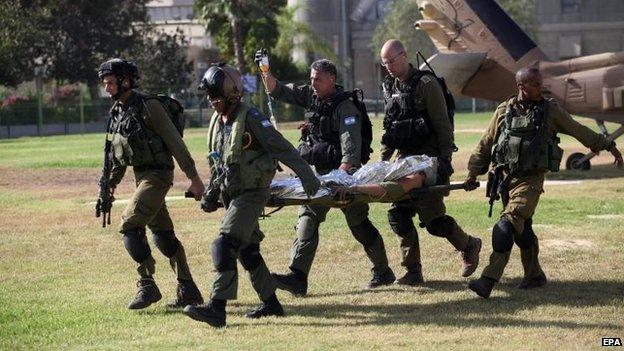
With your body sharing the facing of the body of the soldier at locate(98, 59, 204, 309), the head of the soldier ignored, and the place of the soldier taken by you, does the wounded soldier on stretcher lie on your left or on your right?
on your left

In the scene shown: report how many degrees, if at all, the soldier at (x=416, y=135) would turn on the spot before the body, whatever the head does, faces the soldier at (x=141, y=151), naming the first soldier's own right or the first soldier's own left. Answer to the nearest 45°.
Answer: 0° — they already face them

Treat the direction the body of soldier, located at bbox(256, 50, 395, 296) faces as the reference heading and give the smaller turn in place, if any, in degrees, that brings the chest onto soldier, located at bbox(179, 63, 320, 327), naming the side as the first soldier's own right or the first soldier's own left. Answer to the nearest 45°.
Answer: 0° — they already face them

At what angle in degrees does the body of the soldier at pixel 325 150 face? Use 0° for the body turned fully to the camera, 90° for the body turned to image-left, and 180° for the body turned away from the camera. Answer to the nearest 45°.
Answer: approximately 45°

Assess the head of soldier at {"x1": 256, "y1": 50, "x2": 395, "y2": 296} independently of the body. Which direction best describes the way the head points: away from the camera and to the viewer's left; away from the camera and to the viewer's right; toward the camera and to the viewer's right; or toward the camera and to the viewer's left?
toward the camera and to the viewer's left

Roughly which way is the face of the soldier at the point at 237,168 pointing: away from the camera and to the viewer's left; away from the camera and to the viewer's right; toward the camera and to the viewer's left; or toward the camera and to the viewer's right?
toward the camera and to the viewer's left

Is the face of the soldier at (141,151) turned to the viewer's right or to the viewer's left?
to the viewer's left

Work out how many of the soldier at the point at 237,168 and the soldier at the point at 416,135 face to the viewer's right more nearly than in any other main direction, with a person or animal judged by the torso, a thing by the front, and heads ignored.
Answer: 0

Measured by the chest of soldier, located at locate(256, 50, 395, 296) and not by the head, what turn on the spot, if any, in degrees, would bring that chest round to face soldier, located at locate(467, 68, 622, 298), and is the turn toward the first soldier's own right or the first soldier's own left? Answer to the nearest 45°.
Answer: approximately 135° to the first soldier's own left

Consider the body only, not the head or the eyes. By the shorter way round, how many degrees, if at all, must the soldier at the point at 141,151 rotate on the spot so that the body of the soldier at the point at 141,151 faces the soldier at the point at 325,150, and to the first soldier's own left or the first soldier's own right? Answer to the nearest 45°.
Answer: approximately 135° to the first soldier's own left

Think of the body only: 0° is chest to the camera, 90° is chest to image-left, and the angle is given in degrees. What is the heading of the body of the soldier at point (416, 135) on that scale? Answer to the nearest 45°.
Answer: approximately 45°

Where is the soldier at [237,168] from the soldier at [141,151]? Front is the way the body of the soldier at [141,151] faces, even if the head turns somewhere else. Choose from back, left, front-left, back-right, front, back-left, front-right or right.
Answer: left
